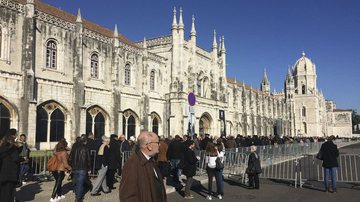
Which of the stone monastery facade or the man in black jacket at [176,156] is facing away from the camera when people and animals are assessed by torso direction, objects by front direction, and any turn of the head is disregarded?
the man in black jacket

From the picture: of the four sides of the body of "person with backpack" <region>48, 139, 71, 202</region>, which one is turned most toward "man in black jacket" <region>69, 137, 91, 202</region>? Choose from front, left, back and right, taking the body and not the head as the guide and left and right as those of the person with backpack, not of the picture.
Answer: right

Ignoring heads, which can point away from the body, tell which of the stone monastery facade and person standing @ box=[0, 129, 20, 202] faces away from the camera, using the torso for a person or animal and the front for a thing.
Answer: the person standing

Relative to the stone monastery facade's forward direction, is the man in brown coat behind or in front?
in front

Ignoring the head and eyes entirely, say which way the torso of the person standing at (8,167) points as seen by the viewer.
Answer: away from the camera

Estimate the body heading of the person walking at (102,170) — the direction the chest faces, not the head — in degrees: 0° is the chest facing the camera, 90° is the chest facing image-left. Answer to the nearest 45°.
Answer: approximately 225°

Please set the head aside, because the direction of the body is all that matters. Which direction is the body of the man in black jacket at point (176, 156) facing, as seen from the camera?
away from the camera

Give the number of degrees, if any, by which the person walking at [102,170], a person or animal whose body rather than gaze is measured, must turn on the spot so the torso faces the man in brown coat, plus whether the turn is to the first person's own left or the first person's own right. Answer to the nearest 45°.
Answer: approximately 135° to the first person's own right
